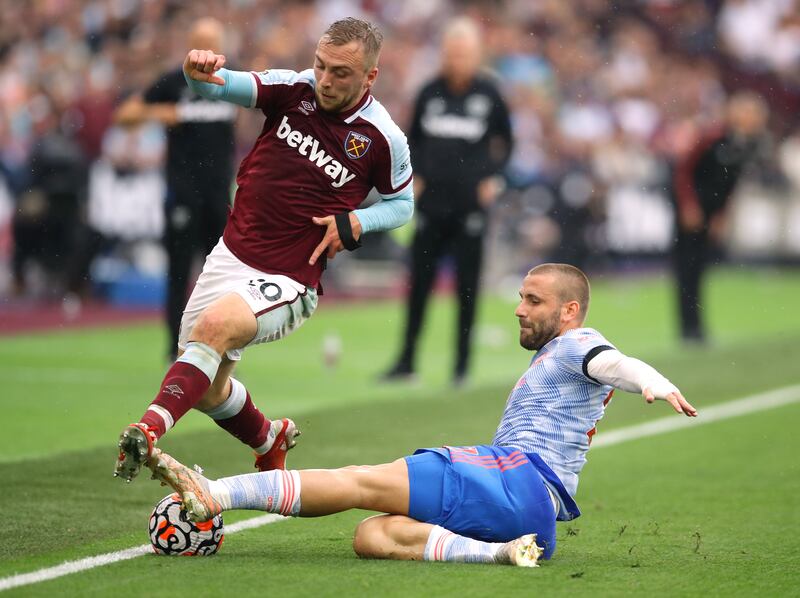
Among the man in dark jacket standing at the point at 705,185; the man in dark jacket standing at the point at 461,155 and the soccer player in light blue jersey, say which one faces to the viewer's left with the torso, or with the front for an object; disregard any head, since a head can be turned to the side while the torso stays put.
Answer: the soccer player in light blue jersey

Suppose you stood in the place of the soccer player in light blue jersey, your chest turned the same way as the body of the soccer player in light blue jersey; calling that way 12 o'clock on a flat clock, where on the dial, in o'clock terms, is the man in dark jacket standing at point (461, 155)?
The man in dark jacket standing is roughly at 3 o'clock from the soccer player in light blue jersey.

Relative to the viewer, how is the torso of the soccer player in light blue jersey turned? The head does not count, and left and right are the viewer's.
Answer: facing to the left of the viewer

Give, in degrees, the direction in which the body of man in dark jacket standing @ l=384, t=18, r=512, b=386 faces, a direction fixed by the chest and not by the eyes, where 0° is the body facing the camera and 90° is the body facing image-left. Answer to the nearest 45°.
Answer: approximately 0°

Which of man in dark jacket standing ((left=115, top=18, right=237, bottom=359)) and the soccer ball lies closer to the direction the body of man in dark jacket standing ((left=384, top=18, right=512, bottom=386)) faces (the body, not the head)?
the soccer ball

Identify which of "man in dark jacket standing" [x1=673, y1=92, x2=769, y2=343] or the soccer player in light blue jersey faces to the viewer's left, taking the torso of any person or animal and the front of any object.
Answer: the soccer player in light blue jersey

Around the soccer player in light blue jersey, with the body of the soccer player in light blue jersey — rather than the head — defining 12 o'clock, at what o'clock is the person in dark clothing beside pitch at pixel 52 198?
The person in dark clothing beside pitch is roughly at 2 o'clock from the soccer player in light blue jersey.

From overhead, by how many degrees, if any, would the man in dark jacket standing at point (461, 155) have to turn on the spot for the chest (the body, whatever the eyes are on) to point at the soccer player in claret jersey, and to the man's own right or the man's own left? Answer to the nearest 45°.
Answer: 0° — they already face them

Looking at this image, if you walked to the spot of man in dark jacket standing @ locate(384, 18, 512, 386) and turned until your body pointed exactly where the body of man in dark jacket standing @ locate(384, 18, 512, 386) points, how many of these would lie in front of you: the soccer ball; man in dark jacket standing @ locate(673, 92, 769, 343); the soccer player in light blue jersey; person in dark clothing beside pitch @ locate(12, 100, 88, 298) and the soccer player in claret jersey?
3

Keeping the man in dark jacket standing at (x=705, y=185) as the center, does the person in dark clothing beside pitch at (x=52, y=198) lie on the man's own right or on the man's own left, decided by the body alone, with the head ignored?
on the man's own right
